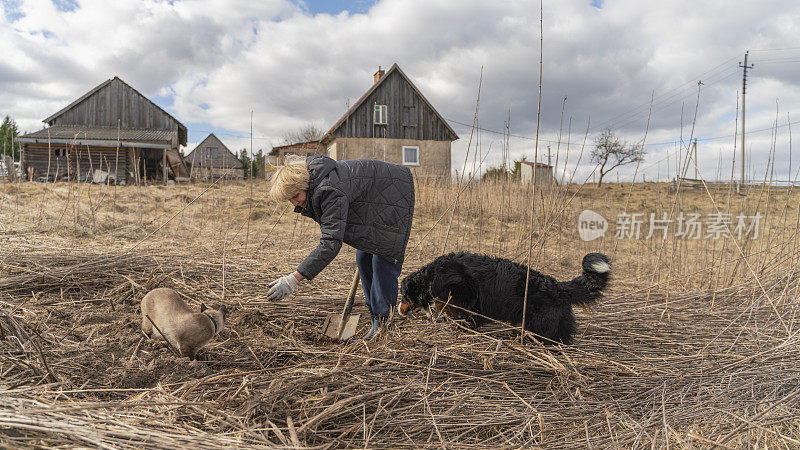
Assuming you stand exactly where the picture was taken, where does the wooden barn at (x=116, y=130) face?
facing the viewer

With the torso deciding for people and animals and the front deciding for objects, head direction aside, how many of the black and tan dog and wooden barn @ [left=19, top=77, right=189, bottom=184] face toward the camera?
1

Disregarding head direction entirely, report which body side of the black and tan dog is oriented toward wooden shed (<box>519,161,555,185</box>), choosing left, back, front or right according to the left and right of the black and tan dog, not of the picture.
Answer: right

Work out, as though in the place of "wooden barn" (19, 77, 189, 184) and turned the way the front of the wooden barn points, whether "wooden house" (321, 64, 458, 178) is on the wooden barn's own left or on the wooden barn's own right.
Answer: on the wooden barn's own left

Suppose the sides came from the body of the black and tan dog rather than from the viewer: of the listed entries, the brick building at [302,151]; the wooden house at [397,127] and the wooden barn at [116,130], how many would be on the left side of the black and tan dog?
0

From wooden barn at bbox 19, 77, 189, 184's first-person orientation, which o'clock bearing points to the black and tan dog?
The black and tan dog is roughly at 12 o'clock from the wooden barn.

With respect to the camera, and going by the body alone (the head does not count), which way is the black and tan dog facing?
to the viewer's left

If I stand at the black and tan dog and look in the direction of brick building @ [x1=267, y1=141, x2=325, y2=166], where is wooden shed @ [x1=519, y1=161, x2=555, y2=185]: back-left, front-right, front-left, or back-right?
front-right

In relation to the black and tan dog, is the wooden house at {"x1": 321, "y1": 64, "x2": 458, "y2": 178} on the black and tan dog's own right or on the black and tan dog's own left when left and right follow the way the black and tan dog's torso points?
on the black and tan dog's own right
